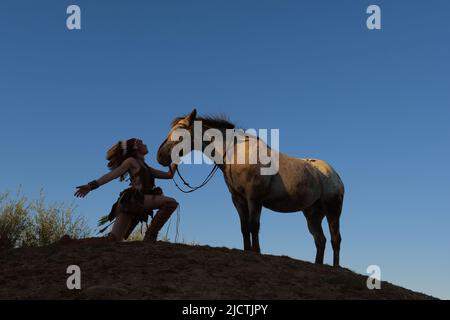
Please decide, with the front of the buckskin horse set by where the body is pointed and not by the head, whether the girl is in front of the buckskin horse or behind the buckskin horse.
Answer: in front

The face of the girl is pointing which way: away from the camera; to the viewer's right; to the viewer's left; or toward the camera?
to the viewer's right

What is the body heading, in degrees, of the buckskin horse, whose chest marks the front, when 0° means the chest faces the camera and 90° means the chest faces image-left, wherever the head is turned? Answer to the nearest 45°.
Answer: approximately 90°
